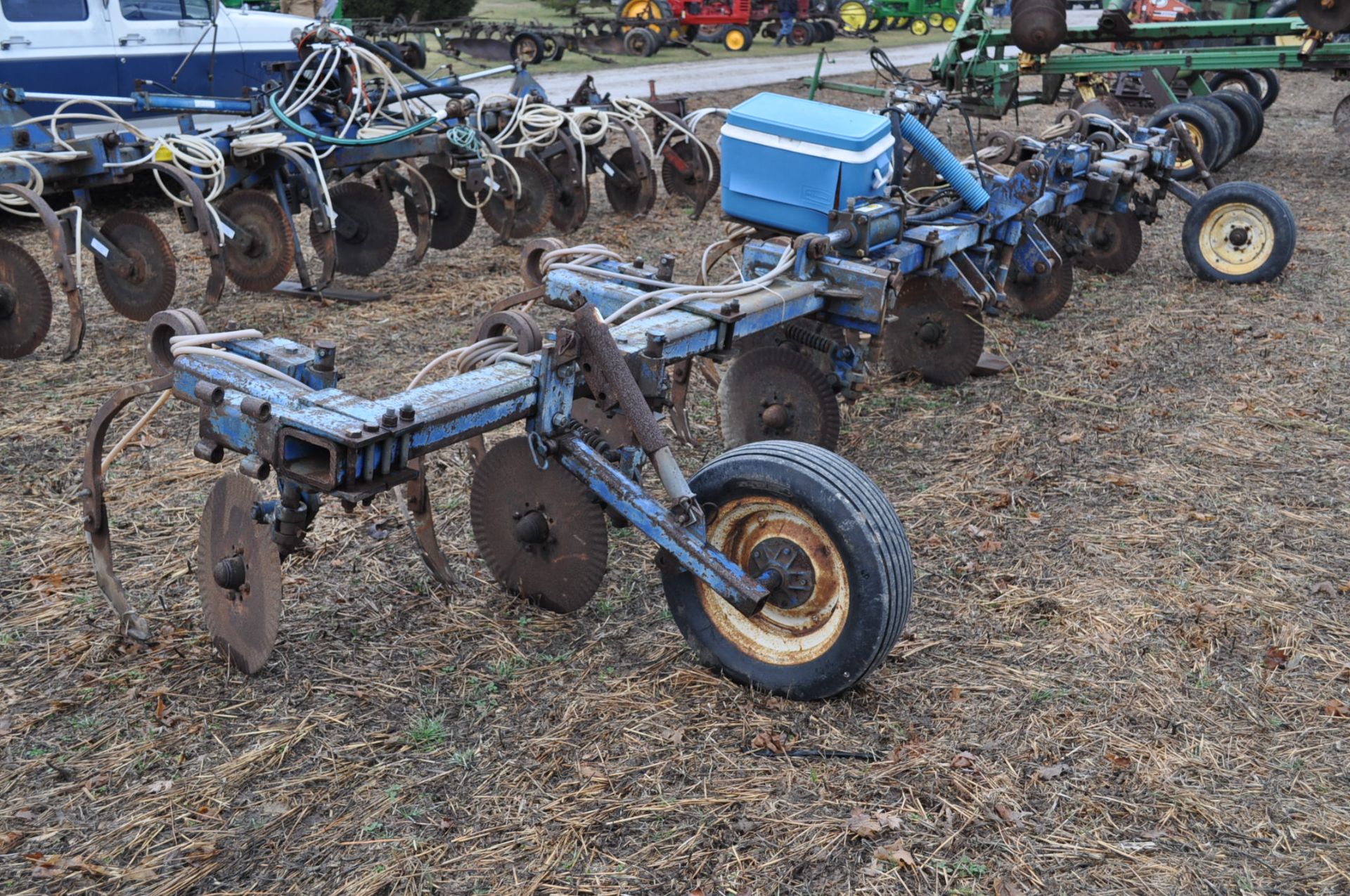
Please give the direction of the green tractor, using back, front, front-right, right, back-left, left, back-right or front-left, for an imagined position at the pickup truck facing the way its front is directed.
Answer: front-left

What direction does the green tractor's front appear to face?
to the viewer's right

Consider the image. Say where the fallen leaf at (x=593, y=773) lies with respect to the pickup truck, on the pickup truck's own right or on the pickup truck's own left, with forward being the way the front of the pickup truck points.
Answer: on the pickup truck's own right

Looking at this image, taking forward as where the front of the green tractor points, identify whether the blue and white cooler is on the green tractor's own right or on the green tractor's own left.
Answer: on the green tractor's own right

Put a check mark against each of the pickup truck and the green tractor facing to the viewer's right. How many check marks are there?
2

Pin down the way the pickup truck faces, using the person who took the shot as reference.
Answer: facing to the right of the viewer

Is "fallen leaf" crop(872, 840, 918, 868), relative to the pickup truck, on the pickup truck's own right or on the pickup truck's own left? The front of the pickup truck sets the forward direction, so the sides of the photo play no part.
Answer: on the pickup truck's own right

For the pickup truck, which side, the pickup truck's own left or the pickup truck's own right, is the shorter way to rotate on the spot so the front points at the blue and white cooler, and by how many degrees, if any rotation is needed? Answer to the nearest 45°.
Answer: approximately 90° to the pickup truck's own right

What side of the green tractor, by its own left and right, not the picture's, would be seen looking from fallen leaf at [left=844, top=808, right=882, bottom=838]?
right

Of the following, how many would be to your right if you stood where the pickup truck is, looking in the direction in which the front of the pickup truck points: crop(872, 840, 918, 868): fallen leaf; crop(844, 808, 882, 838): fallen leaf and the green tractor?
2

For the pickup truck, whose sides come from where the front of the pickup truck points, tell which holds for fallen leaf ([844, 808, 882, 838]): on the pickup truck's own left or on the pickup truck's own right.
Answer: on the pickup truck's own right

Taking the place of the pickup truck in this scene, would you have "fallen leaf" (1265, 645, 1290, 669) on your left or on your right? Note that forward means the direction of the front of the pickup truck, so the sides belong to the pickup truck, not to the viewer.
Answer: on your right
